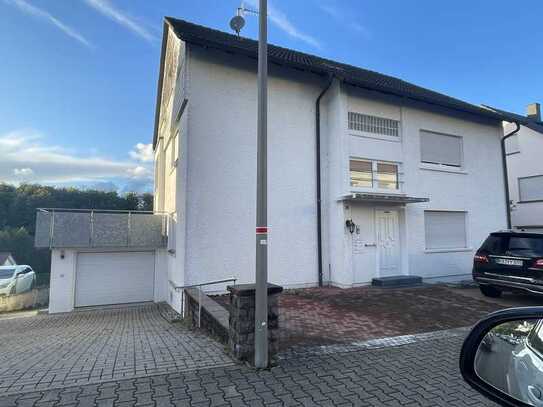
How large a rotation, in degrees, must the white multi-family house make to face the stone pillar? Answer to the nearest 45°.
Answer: approximately 45° to its right

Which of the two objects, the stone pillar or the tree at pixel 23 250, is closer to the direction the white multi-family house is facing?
the stone pillar

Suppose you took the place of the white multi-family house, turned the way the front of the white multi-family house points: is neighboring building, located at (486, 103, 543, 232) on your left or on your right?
on your left

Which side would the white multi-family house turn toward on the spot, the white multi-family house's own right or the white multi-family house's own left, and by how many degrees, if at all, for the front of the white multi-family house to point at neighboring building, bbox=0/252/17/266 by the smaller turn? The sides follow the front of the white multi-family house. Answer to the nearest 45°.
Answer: approximately 180°

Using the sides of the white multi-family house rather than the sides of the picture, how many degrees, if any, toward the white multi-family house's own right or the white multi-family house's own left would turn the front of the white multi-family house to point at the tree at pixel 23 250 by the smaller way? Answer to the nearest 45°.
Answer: approximately 180°

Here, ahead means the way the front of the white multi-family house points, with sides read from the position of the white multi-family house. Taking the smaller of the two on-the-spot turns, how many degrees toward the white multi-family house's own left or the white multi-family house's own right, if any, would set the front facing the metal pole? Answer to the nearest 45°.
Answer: approximately 45° to the white multi-family house's own right
